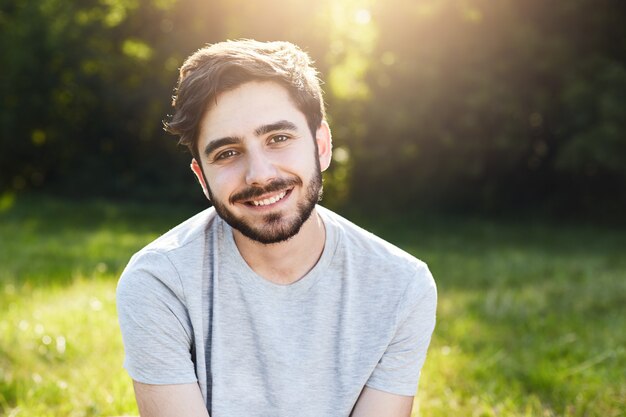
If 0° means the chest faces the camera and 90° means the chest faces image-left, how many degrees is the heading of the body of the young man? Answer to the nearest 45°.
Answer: approximately 0°
